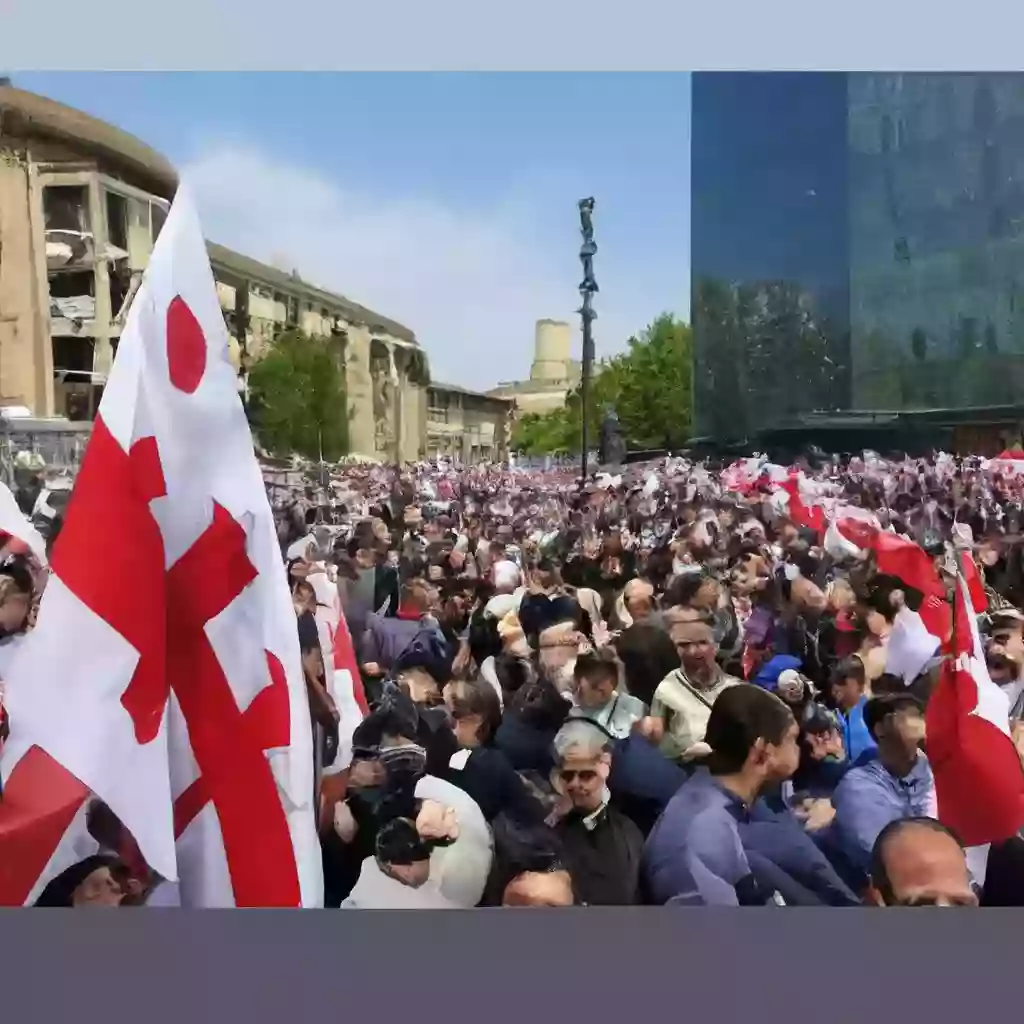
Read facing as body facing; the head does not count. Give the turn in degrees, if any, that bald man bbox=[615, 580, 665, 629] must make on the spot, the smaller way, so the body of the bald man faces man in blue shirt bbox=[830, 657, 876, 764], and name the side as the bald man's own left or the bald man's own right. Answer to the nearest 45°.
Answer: approximately 90° to the bald man's own left

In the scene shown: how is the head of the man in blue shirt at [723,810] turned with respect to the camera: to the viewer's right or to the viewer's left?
to the viewer's right

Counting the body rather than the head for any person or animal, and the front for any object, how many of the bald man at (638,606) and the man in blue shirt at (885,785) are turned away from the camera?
0

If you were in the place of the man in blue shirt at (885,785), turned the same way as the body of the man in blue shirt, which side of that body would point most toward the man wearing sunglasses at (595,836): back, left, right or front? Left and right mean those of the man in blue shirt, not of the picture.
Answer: right

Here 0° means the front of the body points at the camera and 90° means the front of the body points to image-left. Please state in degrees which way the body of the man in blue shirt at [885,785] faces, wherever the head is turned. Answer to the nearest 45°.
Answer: approximately 315°

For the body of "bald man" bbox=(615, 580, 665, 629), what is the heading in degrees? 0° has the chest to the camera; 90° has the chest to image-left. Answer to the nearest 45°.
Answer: approximately 0°

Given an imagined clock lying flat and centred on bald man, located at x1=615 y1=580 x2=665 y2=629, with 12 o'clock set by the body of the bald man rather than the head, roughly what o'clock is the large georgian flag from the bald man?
The large georgian flag is roughly at 2 o'clock from the bald man.
